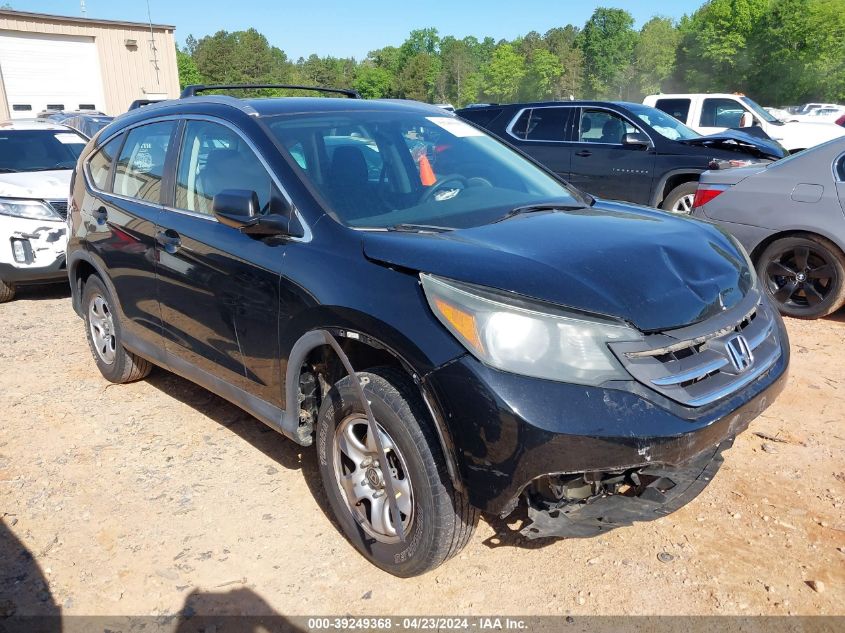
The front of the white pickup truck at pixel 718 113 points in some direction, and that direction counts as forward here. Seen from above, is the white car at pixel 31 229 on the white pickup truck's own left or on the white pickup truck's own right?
on the white pickup truck's own right

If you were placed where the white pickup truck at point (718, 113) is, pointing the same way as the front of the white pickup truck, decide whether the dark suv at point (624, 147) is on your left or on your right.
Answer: on your right

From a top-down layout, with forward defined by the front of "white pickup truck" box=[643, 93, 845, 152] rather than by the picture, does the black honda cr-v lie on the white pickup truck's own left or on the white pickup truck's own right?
on the white pickup truck's own right

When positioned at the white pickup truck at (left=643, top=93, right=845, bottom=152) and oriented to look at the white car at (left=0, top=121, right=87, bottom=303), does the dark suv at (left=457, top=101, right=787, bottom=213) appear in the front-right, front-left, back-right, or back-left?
front-left

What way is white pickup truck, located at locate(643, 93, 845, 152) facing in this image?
to the viewer's right

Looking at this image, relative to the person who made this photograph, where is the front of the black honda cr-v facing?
facing the viewer and to the right of the viewer

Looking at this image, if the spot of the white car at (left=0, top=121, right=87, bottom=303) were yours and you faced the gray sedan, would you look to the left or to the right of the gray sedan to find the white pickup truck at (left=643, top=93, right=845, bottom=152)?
left

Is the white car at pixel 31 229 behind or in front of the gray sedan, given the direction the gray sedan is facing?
behind

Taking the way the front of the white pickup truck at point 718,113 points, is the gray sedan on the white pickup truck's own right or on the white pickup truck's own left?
on the white pickup truck's own right

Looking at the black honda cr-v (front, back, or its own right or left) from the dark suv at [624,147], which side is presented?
left

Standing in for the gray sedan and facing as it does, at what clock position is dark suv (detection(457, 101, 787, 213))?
The dark suv is roughly at 8 o'clock from the gray sedan.

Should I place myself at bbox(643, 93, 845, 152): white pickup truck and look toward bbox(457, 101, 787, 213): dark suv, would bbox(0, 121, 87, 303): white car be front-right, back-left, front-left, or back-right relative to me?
front-right

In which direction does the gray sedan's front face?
to the viewer's right
